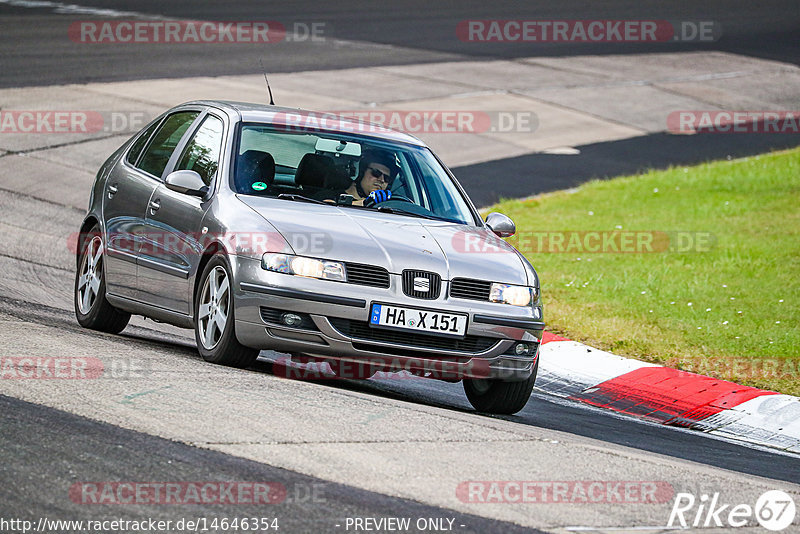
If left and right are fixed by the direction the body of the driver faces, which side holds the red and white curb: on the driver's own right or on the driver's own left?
on the driver's own left

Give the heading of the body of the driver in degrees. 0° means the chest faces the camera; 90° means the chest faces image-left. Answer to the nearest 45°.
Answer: approximately 315°

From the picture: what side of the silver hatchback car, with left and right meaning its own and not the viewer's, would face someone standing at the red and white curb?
left

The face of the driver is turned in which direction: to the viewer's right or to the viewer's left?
to the viewer's right

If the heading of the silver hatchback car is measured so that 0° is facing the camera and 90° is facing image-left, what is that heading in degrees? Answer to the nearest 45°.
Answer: approximately 315°
